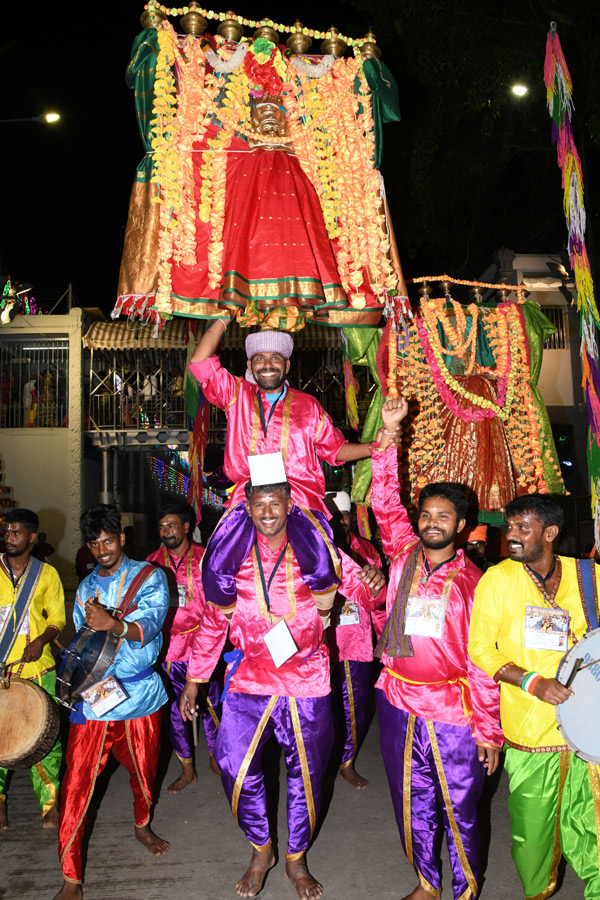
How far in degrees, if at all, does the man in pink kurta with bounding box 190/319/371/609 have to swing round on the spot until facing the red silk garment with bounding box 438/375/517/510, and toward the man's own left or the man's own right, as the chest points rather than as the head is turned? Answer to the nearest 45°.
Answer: approximately 135° to the man's own left

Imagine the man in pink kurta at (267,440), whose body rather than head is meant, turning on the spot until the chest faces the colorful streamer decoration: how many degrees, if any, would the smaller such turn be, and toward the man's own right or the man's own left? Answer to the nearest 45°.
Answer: approximately 90° to the man's own left

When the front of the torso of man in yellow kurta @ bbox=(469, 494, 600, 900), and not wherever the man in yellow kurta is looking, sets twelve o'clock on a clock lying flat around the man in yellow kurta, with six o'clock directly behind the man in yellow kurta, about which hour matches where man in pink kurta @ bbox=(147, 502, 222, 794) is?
The man in pink kurta is roughly at 4 o'clock from the man in yellow kurta.

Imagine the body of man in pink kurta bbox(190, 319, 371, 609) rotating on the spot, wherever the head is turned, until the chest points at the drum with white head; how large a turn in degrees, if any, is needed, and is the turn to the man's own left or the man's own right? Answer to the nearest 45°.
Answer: approximately 45° to the man's own left

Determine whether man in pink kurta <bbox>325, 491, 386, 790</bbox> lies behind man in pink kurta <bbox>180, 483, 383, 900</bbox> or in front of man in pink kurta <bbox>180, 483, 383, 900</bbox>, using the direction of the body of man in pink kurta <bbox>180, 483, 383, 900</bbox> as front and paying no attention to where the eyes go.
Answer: behind
